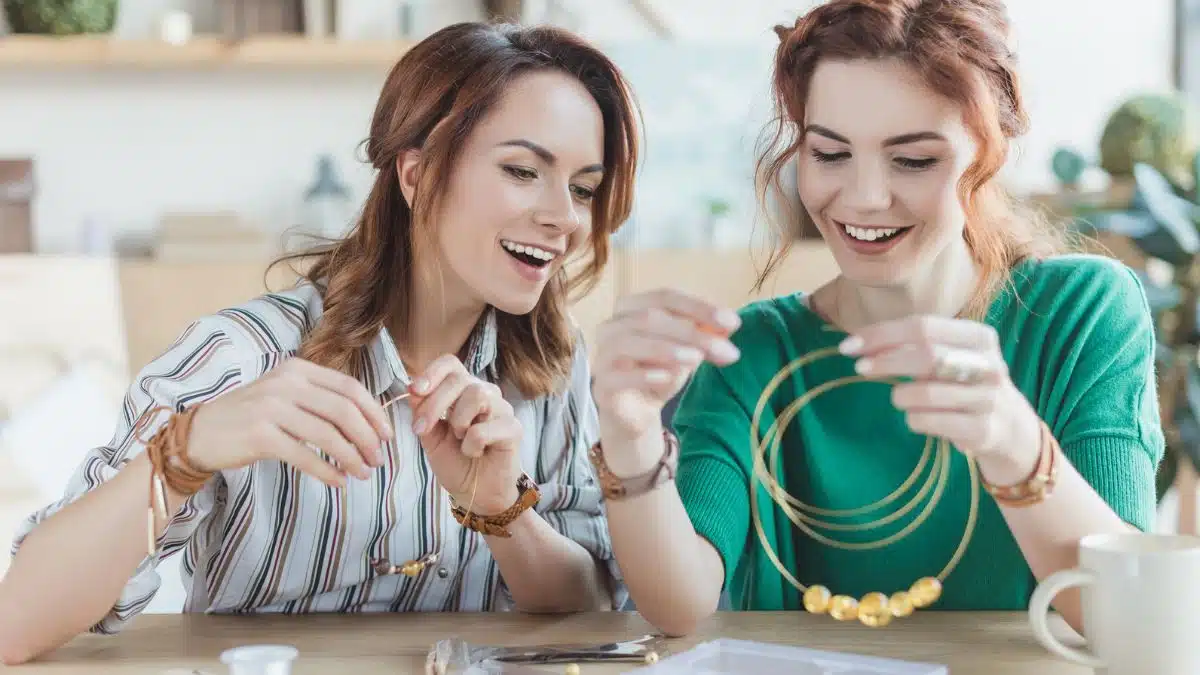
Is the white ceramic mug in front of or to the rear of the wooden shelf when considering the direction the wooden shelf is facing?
in front

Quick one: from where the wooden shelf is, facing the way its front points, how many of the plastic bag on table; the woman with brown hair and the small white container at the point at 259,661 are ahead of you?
3

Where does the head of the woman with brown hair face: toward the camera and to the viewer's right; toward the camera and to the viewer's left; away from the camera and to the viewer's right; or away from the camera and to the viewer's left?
toward the camera and to the viewer's right

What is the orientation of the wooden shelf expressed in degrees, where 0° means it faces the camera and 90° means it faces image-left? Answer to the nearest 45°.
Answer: approximately 0°

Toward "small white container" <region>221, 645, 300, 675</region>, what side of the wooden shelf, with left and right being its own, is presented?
front

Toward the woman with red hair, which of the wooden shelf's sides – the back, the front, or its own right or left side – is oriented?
front
